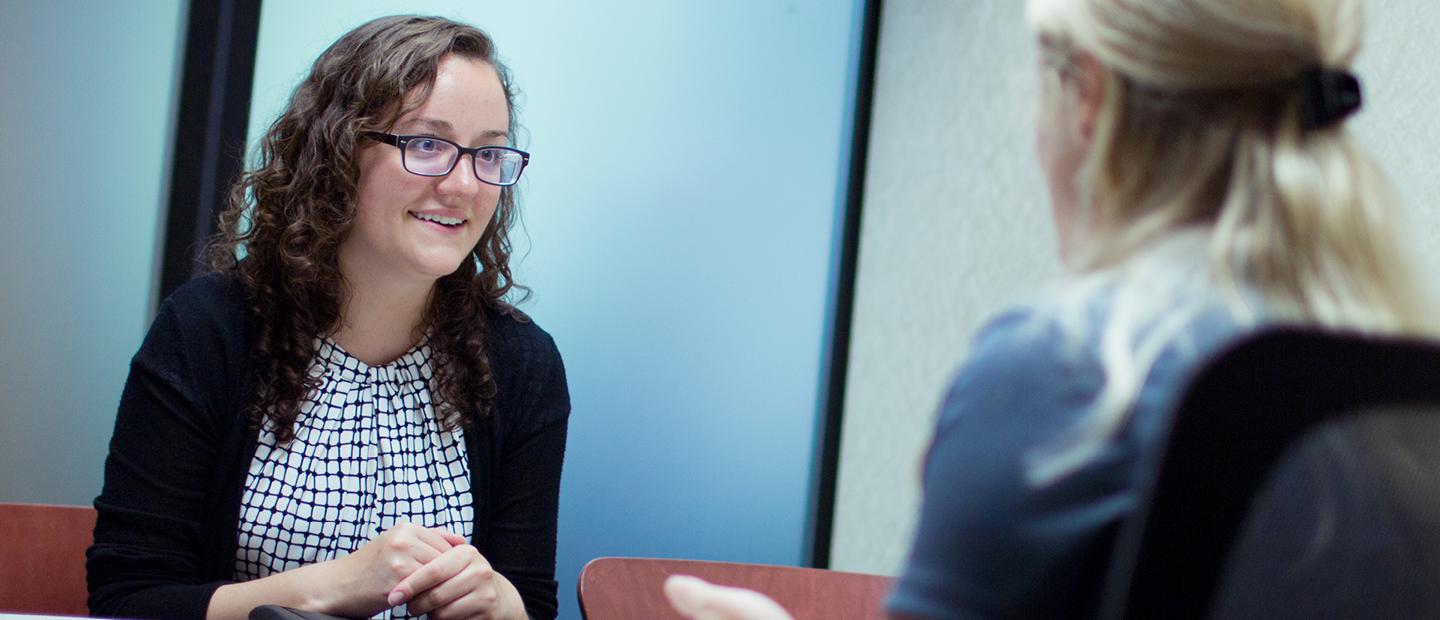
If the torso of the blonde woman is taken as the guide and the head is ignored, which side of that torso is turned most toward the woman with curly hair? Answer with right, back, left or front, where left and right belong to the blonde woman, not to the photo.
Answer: front

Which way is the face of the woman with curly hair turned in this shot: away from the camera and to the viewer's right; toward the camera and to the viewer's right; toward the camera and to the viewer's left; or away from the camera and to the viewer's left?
toward the camera and to the viewer's right

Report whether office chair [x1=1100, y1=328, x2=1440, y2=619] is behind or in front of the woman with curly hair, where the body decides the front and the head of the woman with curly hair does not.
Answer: in front

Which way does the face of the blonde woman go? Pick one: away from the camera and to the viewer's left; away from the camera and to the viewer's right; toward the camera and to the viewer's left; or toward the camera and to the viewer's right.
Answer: away from the camera and to the viewer's left

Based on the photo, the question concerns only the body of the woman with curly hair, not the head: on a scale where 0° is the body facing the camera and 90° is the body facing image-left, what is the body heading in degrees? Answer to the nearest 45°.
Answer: approximately 315°
